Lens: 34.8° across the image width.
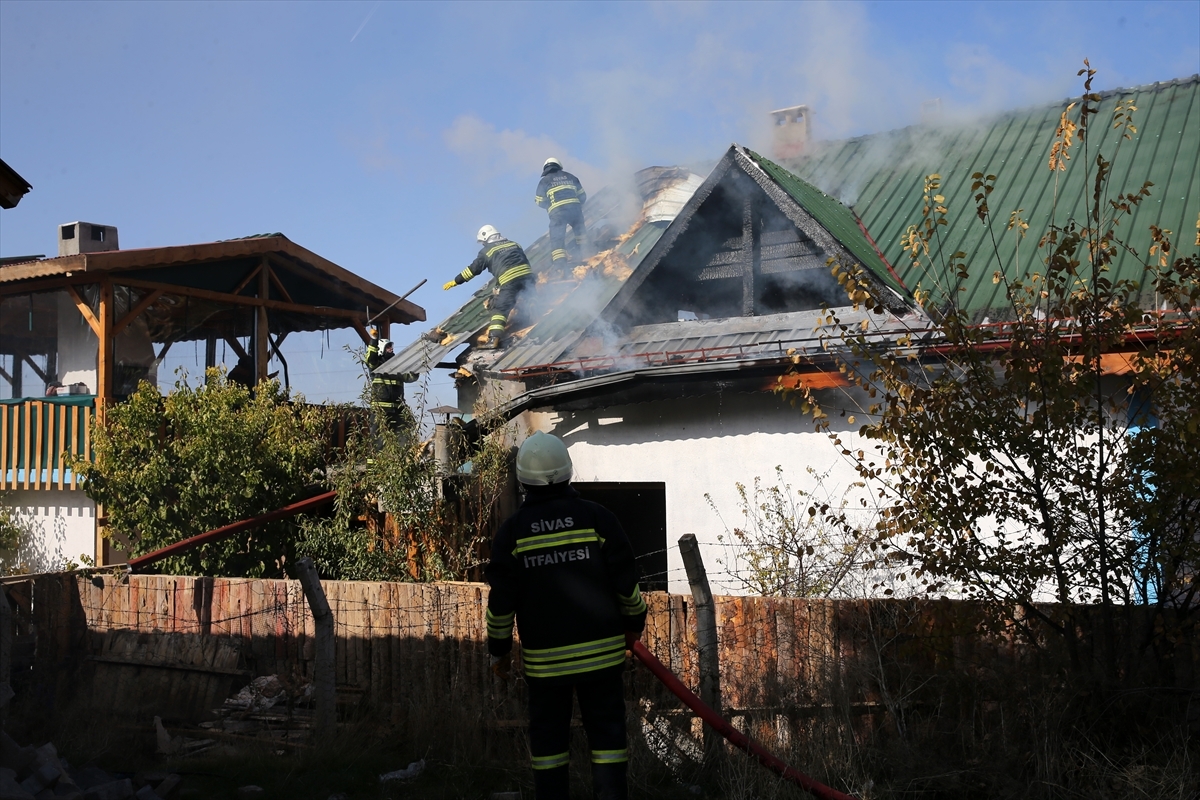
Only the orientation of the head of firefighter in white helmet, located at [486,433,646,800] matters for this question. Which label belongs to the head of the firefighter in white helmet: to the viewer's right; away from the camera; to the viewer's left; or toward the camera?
away from the camera

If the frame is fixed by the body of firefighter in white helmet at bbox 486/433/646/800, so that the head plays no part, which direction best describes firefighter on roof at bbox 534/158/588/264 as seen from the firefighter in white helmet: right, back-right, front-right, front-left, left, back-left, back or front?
front

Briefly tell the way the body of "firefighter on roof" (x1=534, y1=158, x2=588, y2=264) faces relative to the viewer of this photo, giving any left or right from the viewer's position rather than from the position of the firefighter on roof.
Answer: facing away from the viewer

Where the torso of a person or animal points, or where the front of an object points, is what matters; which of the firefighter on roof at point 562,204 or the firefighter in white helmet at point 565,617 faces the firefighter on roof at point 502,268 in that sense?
the firefighter in white helmet

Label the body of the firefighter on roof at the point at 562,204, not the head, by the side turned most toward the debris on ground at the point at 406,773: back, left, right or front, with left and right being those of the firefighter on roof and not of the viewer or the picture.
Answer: back

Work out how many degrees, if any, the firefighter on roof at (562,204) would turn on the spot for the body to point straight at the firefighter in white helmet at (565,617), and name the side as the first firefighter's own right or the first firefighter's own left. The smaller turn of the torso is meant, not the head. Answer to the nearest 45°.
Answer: approximately 180°

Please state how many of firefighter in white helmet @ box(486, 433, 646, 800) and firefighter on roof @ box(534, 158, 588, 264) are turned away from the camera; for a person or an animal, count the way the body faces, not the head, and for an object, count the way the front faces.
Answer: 2

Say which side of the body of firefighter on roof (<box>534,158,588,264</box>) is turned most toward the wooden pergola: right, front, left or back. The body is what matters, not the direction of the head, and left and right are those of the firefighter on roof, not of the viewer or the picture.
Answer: left

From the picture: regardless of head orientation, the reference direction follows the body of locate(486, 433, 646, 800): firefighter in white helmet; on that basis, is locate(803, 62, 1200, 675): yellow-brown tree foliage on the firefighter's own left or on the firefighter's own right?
on the firefighter's own right

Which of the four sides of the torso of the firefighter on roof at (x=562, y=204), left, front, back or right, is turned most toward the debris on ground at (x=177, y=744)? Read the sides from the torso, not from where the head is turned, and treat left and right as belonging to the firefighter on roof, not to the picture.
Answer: back

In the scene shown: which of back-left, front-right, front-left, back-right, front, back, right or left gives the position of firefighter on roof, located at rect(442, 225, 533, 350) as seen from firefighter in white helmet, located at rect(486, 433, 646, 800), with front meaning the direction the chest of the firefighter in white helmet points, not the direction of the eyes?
front

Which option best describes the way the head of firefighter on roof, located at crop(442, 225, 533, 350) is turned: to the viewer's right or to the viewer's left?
to the viewer's left

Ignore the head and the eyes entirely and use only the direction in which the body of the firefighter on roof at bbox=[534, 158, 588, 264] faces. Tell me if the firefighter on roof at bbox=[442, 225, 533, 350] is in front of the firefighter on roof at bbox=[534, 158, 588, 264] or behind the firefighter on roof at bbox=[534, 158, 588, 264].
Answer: behind

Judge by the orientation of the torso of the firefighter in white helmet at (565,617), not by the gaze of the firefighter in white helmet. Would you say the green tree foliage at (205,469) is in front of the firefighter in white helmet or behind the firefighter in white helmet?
in front

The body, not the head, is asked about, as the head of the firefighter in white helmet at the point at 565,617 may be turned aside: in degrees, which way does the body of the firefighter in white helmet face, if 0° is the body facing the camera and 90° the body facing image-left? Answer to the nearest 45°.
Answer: approximately 180°
